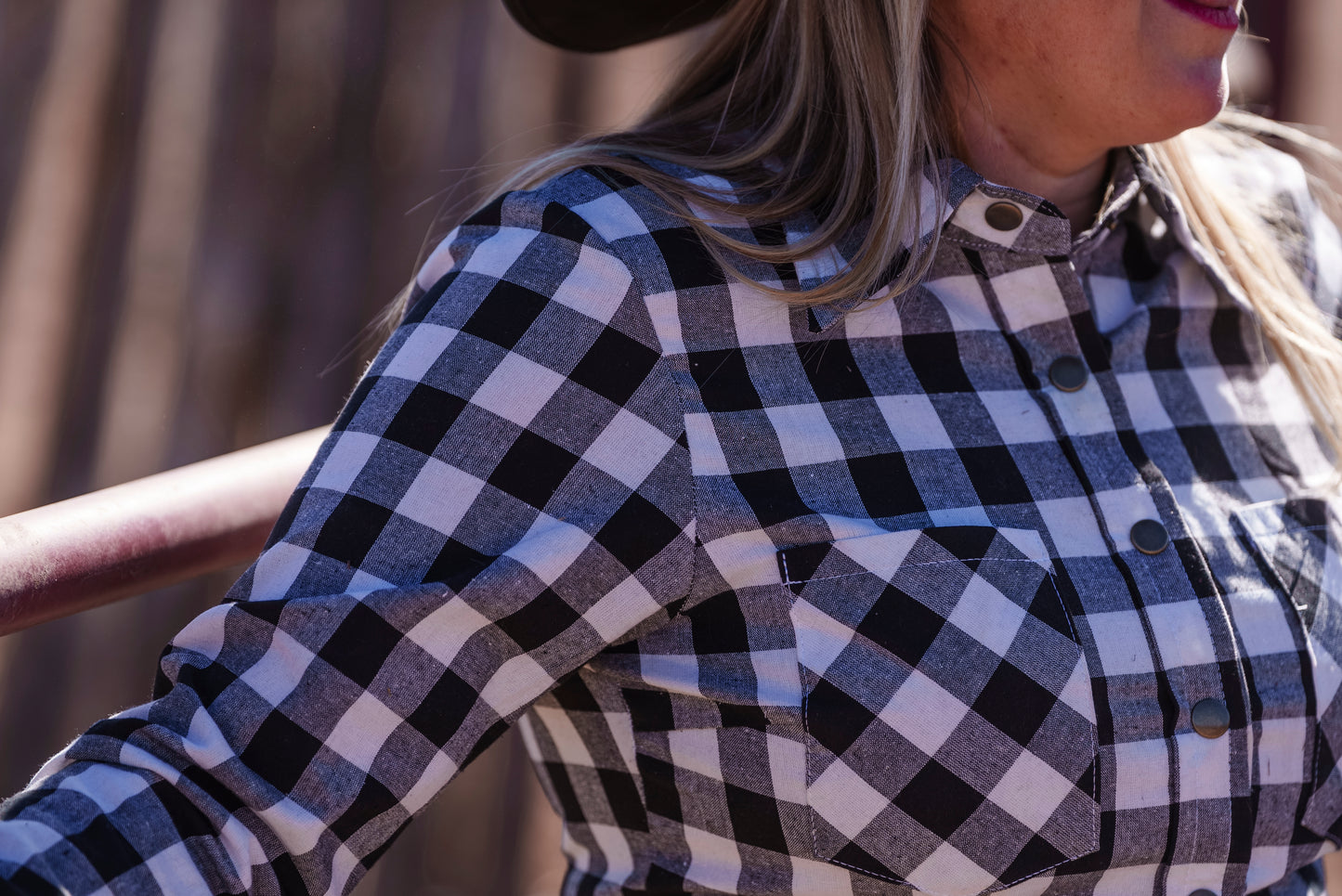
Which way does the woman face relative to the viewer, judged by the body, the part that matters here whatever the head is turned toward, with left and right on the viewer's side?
facing the viewer and to the right of the viewer
